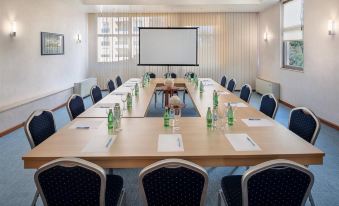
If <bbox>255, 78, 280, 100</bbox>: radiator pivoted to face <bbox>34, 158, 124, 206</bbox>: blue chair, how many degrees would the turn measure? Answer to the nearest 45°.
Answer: approximately 45° to its left

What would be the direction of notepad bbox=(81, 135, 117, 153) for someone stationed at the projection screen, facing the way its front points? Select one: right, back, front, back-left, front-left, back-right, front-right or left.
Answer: front

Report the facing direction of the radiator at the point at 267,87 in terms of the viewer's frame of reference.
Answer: facing the viewer and to the left of the viewer

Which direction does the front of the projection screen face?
toward the camera

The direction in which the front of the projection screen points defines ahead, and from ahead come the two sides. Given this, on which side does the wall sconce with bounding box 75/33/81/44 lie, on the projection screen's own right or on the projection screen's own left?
on the projection screen's own right

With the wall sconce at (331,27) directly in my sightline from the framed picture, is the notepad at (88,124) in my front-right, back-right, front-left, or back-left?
front-right

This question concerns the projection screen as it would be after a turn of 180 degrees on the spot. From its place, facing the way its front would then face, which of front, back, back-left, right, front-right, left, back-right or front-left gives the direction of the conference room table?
back

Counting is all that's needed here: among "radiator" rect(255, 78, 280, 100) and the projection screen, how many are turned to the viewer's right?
0

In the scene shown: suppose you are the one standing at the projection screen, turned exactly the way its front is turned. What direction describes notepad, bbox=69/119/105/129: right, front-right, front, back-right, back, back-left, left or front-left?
front
